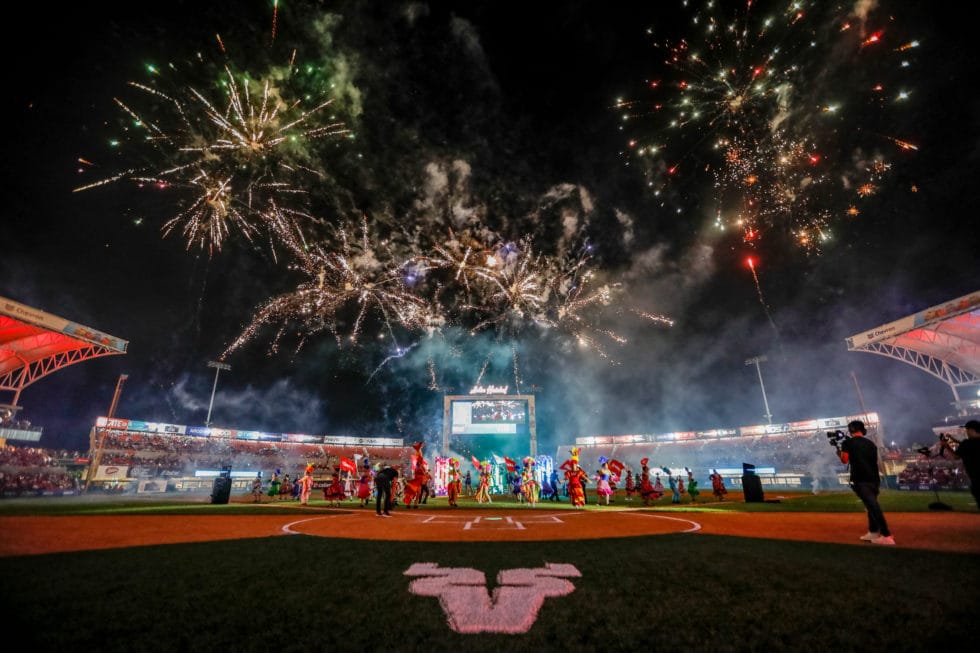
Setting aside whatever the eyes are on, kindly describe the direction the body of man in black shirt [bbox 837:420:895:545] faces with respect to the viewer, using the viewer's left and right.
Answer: facing away from the viewer and to the left of the viewer

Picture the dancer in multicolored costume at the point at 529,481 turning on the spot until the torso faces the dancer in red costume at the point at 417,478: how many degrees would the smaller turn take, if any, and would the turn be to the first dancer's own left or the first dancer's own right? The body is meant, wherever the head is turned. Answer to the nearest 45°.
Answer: approximately 45° to the first dancer's own right

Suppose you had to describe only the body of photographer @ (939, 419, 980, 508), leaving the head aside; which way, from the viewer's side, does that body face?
to the viewer's left

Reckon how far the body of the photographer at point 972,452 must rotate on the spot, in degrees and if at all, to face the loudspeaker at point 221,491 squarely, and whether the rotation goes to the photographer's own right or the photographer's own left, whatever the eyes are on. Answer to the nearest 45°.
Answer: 0° — they already face it

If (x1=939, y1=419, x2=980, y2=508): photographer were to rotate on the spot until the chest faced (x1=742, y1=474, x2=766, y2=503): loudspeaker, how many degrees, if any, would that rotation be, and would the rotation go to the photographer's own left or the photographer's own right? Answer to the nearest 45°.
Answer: approximately 45° to the photographer's own right

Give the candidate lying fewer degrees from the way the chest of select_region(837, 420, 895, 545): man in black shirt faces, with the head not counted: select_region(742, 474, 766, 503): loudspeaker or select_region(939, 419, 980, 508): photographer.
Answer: the loudspeaker

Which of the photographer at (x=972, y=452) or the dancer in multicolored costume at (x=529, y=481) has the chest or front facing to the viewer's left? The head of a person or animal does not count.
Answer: the photographer

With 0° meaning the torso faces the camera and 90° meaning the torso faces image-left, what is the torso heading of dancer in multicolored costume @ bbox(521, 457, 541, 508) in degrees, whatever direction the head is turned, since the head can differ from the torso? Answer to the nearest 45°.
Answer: approximately 0°

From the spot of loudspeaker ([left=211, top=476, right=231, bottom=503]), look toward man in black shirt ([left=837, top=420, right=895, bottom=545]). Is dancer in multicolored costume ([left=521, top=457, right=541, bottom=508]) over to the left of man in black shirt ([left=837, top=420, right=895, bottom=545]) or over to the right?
left

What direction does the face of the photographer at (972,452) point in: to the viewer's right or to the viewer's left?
to the viewer's left

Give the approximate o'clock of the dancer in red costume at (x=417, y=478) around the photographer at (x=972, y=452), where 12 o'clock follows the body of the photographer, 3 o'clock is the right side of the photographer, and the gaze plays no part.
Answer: The dancer in red costume is roughly at 12 o'clock from the photographer.
